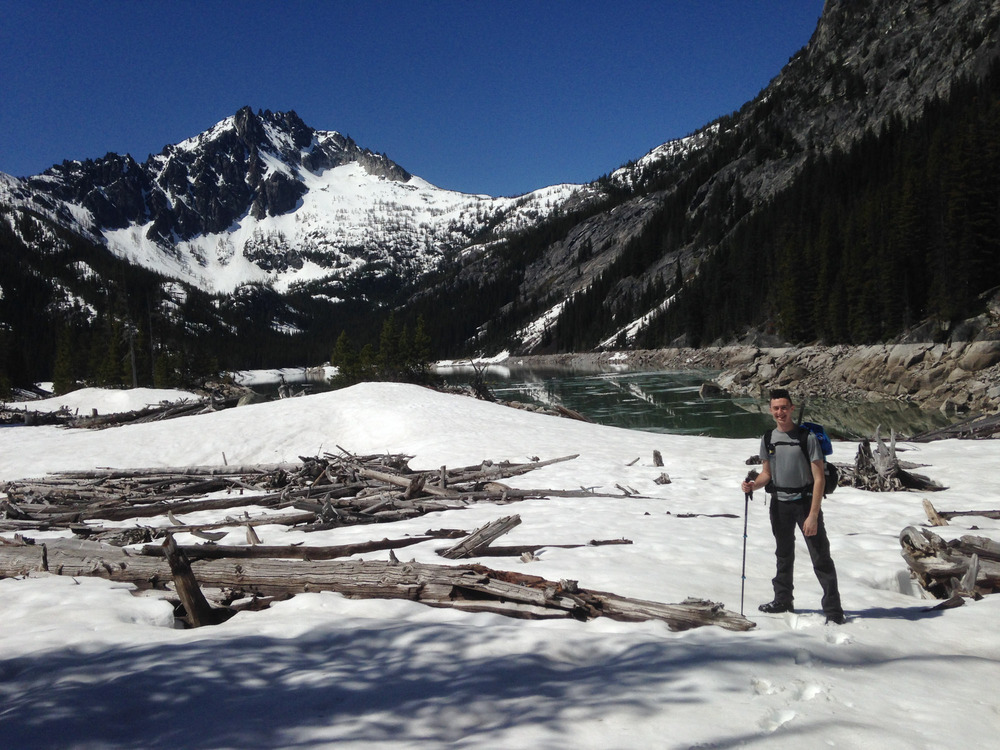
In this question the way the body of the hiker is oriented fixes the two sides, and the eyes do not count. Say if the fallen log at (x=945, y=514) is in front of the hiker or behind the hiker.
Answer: behind

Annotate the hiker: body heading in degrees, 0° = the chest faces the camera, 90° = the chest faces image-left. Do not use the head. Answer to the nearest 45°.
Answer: approximately 45°

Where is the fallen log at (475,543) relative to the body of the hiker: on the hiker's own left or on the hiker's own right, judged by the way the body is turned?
on the hiker's own right
